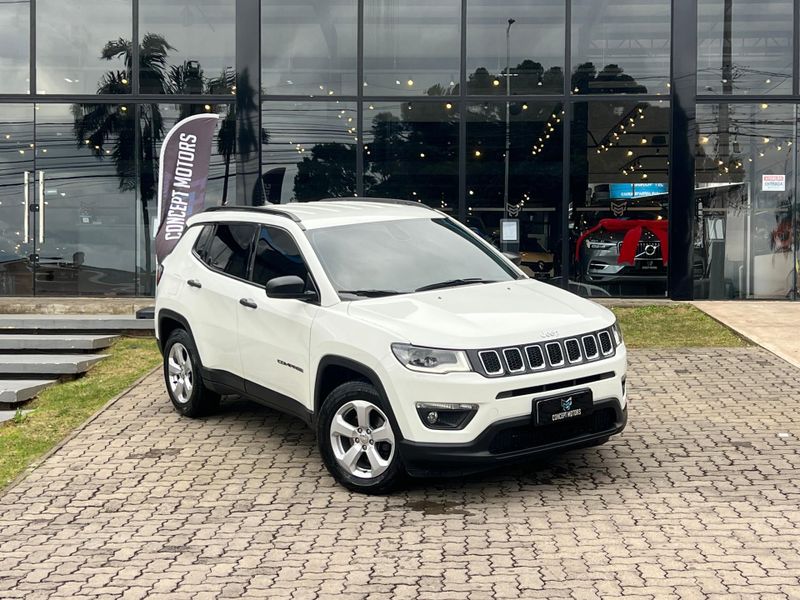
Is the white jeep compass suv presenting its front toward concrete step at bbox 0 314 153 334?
no

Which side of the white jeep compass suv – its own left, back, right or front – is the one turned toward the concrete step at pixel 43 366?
back

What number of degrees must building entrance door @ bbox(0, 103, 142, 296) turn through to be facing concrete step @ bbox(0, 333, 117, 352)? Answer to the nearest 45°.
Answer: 0° — it already faces it

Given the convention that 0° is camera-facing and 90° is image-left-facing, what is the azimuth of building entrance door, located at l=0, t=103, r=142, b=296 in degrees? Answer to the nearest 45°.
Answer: approximately 0°

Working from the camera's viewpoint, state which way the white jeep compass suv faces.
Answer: facing the viewer and to the right of the viewer

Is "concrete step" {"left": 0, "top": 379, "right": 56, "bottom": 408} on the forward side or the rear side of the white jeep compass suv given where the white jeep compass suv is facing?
on the rear side

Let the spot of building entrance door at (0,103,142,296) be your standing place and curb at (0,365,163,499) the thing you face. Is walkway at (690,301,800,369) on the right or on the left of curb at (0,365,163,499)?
left

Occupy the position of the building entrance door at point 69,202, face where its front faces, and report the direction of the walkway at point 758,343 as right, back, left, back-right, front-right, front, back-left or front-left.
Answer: front-left

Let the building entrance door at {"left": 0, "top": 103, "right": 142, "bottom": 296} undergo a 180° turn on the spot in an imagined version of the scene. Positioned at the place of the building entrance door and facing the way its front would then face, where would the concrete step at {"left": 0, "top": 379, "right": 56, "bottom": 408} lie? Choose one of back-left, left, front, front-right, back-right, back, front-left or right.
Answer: back

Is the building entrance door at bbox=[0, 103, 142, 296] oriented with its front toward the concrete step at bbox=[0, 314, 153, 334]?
yes

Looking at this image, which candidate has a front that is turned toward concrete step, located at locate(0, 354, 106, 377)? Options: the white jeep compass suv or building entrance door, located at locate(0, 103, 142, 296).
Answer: the building entrance door

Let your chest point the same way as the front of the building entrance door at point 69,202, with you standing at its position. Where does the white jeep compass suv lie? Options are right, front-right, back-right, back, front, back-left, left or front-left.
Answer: front

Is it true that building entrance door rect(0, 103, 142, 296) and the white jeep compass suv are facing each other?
no

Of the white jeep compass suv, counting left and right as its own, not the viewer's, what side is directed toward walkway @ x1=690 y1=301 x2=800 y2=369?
left

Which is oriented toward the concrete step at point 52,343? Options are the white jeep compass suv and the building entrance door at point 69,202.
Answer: the building entrance door

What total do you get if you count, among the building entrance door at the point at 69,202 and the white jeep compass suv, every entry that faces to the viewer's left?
0

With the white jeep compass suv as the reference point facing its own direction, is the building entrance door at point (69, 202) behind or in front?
behind
